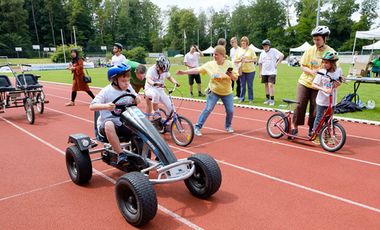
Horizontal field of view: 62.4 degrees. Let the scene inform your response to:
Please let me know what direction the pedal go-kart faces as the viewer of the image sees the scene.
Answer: facing the viewer and to the right of the viewer

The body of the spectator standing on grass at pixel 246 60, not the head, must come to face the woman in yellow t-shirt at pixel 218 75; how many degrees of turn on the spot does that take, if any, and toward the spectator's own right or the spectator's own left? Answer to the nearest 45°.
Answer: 0° — they already face them

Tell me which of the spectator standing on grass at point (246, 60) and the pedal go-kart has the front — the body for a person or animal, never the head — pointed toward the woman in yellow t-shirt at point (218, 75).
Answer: the spectator standing on grass

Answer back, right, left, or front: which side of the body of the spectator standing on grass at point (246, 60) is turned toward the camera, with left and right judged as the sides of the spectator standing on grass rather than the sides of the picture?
front

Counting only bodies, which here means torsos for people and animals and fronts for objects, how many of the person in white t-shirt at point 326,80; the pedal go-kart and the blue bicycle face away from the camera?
0

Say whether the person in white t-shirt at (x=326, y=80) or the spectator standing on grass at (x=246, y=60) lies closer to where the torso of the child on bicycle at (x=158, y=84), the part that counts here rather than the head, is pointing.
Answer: the person in white t-shirt

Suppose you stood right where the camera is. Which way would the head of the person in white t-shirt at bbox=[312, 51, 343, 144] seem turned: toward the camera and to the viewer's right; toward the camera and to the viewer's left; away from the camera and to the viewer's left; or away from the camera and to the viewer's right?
toward the camera and to the viewer's left

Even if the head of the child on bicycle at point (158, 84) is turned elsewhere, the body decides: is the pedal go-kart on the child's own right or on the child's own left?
on the child's own right

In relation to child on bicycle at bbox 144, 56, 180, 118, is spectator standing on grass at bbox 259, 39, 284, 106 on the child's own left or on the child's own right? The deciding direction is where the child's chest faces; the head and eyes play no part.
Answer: on the child's own left

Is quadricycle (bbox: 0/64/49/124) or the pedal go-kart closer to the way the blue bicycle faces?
the pedal go-kart

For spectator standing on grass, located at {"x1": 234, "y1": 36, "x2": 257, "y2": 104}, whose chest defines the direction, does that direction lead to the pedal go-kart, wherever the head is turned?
yes

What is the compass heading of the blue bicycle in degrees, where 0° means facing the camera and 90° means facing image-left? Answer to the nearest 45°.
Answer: approximately 315°

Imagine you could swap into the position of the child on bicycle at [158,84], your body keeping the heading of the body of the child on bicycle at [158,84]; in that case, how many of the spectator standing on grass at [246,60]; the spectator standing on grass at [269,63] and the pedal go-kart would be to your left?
2

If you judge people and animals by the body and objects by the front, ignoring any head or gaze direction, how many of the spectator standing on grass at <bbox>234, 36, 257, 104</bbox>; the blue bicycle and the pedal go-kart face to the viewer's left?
0

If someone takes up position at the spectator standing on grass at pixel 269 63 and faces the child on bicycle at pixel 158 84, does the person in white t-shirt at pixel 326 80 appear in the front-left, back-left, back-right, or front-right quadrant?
front-left

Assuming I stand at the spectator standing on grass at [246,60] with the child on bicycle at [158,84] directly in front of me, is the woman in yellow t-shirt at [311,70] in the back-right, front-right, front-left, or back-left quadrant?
front-left

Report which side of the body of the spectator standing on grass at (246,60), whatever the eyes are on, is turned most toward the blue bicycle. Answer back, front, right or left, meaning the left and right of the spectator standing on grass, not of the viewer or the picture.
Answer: front
